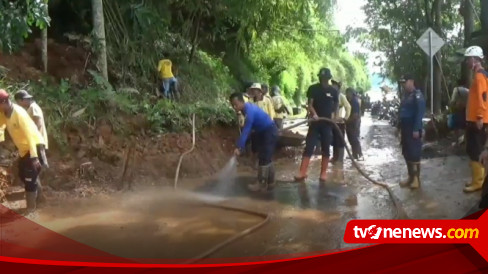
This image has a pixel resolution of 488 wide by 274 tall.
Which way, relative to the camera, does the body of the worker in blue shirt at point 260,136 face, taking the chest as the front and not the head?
to the viewer's left

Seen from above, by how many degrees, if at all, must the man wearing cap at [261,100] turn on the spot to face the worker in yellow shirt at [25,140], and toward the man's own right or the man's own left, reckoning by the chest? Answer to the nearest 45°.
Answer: approximately 45° to the man's own right

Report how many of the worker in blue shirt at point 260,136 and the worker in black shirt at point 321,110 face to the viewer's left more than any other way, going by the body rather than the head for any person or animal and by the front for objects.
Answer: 1

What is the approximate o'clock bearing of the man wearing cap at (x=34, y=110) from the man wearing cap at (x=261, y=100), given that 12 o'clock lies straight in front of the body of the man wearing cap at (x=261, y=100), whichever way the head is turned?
the man wearing cap at (x=34, y=110) is roughly at 1 o'clock from the man wearing cap at (x=261, y=100).
